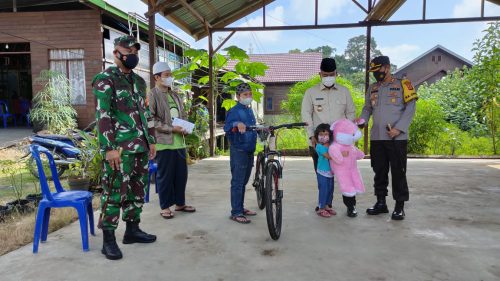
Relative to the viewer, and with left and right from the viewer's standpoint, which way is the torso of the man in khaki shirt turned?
facing the viewer

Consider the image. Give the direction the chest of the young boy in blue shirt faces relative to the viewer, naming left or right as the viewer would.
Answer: facing the viewer and to the right of the viewer

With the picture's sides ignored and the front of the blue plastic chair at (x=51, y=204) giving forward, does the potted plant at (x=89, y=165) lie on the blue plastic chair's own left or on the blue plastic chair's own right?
on the blue plastic chair's own left

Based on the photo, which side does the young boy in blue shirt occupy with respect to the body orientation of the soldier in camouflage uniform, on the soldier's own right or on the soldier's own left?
on the soldier's own left

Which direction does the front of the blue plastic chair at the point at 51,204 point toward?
to the viewer's right

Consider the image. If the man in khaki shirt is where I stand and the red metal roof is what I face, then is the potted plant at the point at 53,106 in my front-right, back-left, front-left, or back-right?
front-left

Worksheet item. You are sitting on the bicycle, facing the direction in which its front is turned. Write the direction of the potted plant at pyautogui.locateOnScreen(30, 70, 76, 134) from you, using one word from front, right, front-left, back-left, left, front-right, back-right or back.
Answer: back-right

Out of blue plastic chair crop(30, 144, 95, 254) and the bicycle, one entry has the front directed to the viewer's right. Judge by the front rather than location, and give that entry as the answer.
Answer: the blue plastic chair

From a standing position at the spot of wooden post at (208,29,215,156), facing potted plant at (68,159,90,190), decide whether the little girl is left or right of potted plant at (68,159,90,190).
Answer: left

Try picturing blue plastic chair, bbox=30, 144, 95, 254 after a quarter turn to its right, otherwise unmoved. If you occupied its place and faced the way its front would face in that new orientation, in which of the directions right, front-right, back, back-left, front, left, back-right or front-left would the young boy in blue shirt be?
left

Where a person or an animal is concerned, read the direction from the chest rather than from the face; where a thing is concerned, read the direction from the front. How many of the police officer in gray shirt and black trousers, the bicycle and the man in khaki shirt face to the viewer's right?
0

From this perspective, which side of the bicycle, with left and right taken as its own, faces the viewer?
front
